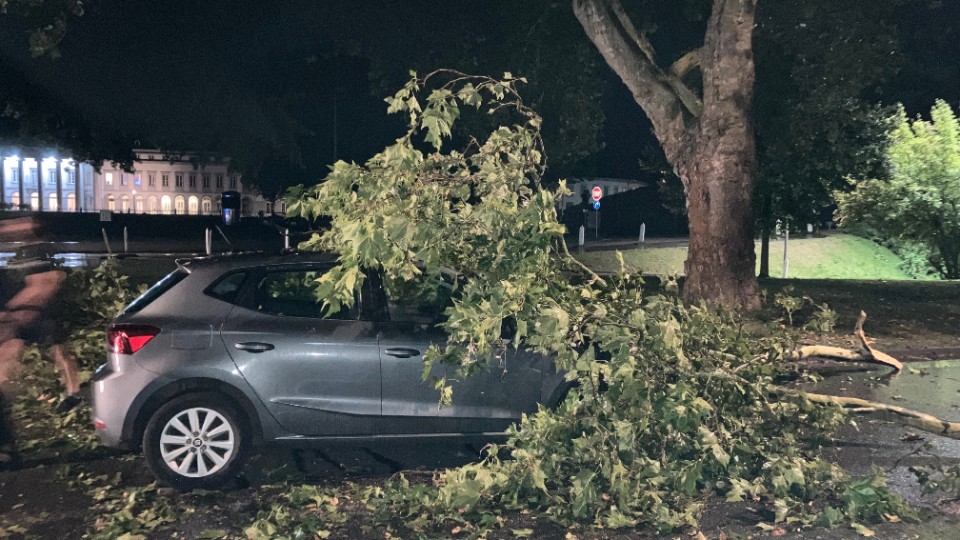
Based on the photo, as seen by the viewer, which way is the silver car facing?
to the viewer's right

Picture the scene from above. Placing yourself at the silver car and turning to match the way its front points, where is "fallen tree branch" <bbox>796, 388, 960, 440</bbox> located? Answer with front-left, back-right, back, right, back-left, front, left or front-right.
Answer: front
